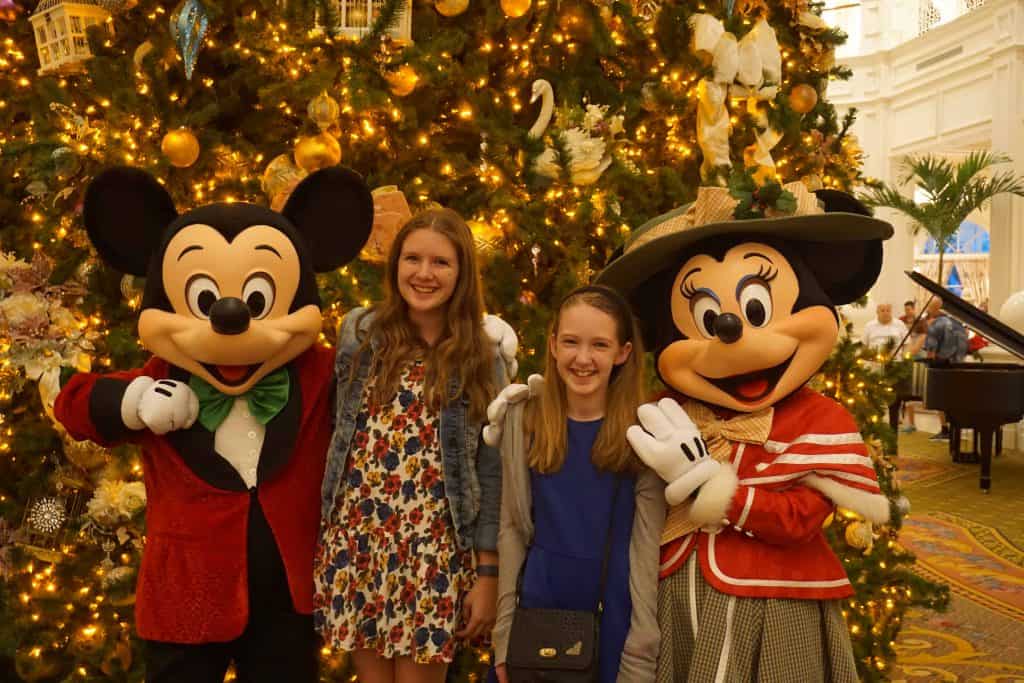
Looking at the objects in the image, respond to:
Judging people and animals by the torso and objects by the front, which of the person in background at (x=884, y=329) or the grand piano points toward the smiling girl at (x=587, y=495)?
the person in background

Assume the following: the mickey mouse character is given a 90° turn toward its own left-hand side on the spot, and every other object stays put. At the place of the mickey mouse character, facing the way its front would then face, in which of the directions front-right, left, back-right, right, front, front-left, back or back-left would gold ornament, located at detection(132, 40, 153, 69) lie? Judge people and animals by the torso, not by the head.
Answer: left

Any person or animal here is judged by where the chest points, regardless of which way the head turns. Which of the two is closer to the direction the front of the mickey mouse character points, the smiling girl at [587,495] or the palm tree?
the smiling girl

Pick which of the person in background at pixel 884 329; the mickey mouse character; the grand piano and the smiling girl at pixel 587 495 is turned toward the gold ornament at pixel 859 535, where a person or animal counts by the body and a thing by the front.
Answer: the person in background

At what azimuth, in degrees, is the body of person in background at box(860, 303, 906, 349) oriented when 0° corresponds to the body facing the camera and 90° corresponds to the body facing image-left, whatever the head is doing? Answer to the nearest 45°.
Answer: approximately 0°

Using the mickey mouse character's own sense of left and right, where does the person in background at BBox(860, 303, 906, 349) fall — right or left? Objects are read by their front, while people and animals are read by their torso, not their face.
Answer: on its left
